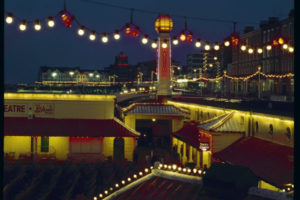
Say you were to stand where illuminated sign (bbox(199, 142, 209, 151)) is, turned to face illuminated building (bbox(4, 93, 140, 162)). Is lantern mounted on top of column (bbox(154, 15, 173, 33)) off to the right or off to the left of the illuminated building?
right

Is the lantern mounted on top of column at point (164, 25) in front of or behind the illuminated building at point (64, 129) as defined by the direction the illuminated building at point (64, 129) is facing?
behind

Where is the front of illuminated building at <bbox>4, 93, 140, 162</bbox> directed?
toward the camera

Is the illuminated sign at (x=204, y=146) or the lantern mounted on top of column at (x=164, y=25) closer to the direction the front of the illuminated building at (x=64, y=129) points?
the illuminated sign

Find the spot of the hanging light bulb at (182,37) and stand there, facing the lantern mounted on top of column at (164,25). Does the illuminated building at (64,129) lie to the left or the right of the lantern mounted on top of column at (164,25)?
left

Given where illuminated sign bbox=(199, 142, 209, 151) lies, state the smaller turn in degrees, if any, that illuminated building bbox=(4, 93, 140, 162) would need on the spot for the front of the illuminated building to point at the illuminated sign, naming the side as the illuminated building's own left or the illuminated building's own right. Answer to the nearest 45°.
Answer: approximately 45° to the illuminated building's own left

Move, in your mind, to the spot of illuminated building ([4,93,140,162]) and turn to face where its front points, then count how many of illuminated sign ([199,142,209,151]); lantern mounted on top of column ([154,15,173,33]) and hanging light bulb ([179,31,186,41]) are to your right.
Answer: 0
